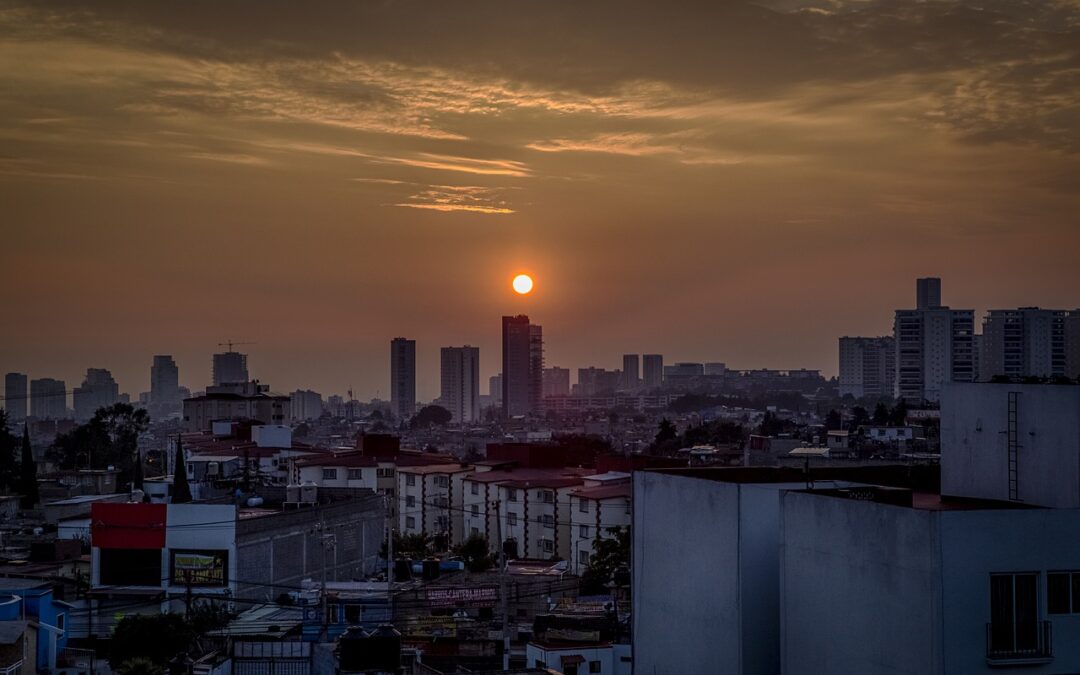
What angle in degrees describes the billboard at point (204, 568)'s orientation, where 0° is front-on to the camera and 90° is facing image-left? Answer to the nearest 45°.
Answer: approximately 0°

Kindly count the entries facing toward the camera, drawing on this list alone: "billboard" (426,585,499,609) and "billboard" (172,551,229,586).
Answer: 2

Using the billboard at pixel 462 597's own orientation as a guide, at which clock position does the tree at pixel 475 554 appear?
The tree is roughly at 6 o'clock from the billboard.

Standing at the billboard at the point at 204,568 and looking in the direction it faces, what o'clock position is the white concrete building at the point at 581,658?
The white concrete building is roughly at 11 o'clock from the billboard.

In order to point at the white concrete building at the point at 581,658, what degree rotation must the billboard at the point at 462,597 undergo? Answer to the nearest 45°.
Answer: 0° — it already faces it

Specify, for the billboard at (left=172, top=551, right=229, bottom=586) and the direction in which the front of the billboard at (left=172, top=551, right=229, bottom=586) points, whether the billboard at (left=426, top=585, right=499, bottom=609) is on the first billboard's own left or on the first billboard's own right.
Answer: on the first billboard's own left

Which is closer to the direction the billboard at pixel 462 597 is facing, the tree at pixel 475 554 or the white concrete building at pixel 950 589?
the white concrete building

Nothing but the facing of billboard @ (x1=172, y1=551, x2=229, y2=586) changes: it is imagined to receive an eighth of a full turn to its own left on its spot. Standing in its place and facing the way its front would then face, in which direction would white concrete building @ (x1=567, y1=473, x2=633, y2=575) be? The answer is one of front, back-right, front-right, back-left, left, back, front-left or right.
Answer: left

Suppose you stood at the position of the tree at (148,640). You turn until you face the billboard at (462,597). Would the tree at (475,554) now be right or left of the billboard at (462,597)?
left

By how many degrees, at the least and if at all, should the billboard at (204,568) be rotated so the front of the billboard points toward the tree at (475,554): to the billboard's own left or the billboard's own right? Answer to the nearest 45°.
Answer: approximately 135° to the billboard's own left

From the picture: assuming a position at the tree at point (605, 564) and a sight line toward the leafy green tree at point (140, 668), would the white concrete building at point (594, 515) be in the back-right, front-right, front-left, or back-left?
back-right

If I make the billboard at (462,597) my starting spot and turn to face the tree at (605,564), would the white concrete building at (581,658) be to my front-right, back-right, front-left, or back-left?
back-right
